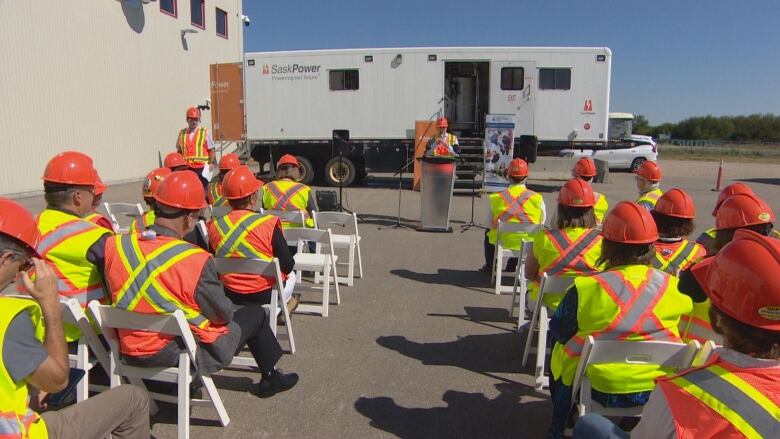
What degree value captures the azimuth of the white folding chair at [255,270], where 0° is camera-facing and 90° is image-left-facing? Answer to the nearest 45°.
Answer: approximately 225°

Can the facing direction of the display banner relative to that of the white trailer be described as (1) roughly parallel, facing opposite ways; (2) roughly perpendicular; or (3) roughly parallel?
roughly perpendicular

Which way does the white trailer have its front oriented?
to the viewer's right

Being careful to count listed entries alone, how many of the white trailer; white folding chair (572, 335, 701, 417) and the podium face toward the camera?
1

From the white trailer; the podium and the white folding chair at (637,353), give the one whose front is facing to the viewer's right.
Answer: the white trailer

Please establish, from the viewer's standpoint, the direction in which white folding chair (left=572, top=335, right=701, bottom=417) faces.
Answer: facing away from the viewer

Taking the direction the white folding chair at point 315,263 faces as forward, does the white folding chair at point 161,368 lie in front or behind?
behind

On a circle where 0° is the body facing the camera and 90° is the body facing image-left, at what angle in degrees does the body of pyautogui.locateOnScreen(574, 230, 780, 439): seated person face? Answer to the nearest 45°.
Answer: approximately 135°

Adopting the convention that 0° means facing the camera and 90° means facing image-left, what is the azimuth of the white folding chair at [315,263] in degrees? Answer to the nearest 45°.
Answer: approximately 225°

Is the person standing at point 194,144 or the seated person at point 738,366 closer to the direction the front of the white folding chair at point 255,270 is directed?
the person standing

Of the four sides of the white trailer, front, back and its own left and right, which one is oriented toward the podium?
right

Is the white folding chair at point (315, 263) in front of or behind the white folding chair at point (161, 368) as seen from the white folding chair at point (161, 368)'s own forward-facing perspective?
in front

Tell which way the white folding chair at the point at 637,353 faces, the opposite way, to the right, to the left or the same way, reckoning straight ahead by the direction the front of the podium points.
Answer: the opposite way

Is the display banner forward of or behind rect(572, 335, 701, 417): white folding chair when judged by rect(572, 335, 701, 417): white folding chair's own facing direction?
forward

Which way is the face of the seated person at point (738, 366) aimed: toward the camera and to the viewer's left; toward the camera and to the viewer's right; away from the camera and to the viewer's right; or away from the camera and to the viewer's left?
away from the camera and to the viewer's left
